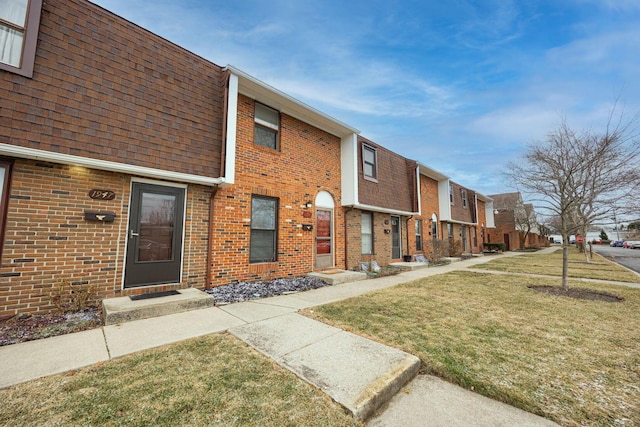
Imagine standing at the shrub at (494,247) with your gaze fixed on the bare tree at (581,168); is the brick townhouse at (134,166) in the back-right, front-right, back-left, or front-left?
front-right

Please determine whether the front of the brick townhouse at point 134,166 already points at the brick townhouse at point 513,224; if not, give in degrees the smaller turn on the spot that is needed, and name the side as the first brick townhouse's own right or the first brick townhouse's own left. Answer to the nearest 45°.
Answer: approximately 90° to the first brick townhouse's own left

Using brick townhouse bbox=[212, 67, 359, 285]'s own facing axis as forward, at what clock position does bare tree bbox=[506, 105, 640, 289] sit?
The bare tree is roughly at 11 o'clock from the brick townhouse.

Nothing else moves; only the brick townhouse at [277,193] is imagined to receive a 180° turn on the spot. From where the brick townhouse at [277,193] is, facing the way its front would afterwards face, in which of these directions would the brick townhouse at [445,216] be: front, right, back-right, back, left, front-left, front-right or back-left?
right

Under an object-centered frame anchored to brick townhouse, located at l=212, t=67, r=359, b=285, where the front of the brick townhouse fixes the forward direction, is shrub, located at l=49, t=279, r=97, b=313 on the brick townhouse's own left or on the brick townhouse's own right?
on the brick townhouse's own right

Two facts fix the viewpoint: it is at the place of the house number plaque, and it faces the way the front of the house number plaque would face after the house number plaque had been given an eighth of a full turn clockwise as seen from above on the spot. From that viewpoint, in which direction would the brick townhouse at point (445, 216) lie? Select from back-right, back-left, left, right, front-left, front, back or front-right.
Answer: back-left

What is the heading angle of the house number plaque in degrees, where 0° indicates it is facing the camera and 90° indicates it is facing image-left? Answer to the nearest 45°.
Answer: approximately 0°

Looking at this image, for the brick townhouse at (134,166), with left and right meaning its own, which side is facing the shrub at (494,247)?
left

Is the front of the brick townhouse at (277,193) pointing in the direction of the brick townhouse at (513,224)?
no

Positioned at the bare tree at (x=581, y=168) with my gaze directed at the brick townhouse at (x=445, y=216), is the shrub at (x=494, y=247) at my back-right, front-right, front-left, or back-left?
front-right

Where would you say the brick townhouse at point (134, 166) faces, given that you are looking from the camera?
facing the viewer and to the right of the viewer

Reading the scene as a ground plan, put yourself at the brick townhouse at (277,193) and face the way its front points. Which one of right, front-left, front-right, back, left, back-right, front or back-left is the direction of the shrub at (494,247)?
left

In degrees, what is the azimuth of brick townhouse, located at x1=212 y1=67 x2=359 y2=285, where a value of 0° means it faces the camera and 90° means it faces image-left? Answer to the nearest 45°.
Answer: approximately 315°

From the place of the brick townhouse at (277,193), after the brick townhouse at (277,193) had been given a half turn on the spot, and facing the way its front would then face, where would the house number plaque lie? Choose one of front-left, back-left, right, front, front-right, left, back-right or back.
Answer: left

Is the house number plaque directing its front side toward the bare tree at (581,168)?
no
